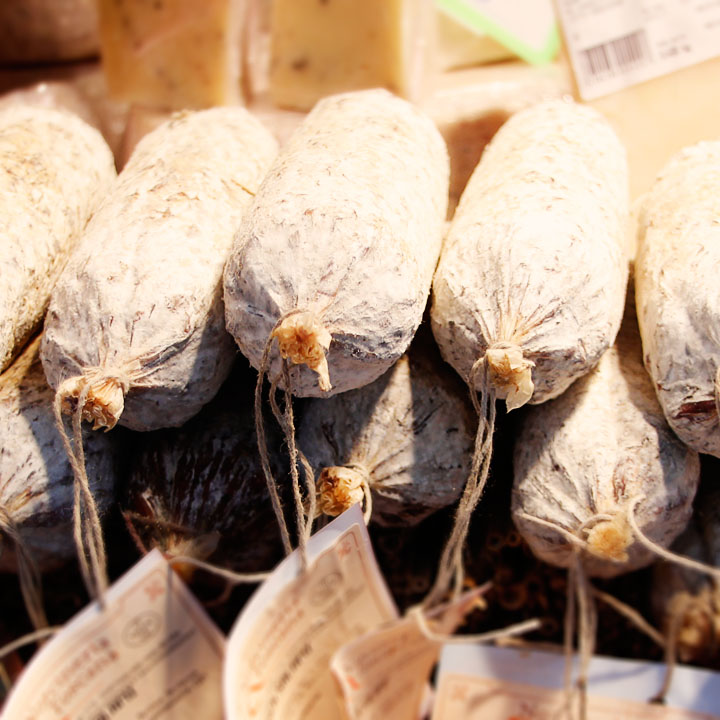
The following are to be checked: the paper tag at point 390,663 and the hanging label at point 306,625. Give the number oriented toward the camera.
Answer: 2

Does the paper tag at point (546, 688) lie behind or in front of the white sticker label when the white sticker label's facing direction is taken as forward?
in front

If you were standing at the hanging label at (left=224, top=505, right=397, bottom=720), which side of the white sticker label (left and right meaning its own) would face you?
front
